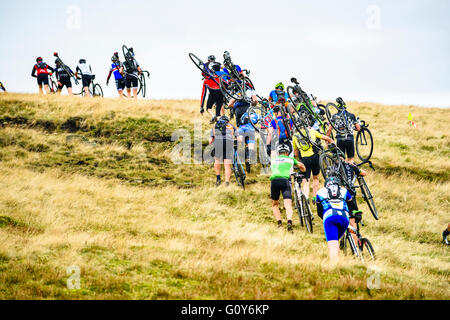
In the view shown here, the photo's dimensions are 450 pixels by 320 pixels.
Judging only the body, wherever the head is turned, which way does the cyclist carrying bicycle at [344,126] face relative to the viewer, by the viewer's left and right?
facing away from the viewer

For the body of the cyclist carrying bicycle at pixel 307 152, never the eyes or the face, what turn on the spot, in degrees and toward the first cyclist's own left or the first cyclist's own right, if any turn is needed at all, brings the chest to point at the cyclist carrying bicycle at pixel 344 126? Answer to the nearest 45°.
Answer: approximately 45° to the first cyclist's own right

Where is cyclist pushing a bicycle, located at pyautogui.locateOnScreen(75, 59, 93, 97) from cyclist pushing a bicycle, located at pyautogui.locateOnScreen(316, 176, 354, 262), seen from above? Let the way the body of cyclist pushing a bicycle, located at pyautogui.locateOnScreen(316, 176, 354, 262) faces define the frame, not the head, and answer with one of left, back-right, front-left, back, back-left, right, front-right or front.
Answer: front-left

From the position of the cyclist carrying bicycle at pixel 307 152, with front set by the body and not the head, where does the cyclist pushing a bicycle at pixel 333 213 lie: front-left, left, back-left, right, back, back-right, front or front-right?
back

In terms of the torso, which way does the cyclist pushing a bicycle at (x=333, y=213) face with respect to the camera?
away from the camera

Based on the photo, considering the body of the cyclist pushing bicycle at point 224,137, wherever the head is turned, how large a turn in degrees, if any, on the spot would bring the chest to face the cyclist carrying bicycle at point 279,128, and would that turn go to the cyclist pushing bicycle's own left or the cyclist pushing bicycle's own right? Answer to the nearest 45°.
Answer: approximately 90° to the cyclist pushing bicycle's own right

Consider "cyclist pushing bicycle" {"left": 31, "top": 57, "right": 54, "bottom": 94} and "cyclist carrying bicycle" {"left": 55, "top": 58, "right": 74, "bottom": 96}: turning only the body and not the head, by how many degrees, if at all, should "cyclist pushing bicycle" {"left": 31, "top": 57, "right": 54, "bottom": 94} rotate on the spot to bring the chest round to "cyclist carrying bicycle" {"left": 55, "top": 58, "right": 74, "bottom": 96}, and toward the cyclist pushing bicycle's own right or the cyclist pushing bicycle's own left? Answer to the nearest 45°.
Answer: approximately 135° to the cyclist pushing bicycle's own right

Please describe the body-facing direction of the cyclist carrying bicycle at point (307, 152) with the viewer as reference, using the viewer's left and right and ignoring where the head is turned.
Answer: facing away from the viewer

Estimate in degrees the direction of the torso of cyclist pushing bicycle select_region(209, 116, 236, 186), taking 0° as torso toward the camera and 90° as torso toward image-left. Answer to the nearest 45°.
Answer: approximately 180°

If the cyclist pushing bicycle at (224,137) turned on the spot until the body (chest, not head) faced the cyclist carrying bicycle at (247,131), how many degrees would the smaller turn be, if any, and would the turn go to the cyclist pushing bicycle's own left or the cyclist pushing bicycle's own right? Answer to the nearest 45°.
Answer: approximately 45° to the cyclist pushing bicycle's own right

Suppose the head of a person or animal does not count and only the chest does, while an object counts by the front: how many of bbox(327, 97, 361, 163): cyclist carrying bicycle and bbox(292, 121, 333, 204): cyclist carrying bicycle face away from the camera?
2
